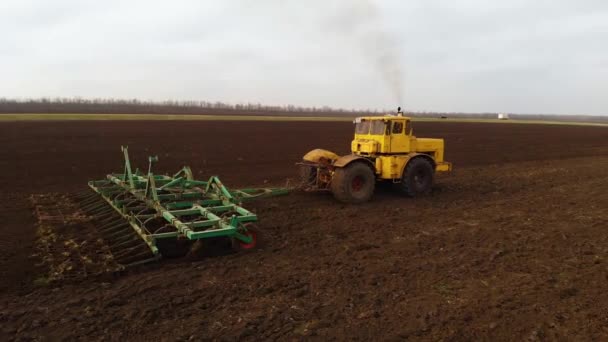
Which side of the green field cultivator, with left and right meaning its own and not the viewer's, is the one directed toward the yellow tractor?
front

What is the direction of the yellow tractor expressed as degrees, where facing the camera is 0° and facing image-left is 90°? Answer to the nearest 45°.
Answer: approximately 225°

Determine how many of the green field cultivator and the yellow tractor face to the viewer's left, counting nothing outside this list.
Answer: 0

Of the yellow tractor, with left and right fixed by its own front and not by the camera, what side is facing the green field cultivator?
back

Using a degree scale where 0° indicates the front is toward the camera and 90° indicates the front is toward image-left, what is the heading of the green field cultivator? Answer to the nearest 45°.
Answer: approximately 225°
